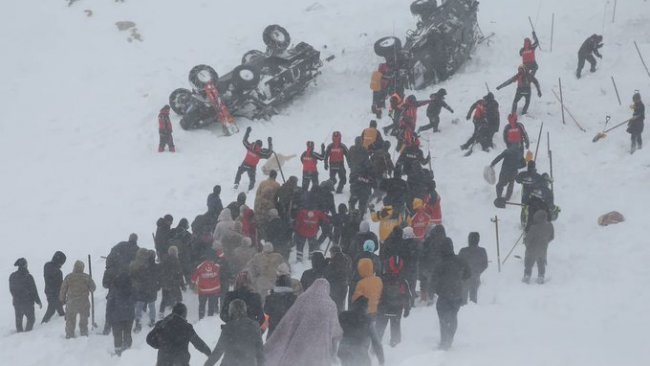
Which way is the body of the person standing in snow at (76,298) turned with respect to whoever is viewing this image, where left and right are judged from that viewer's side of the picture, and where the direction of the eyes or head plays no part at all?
facing away from the viewer

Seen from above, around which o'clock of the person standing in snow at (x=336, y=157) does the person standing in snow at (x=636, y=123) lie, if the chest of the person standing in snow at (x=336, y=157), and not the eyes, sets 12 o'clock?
the person standing in snow at (x=636, y=123) is roughly at 9 o'clock from the person standing in snow at (x=336, y=157).

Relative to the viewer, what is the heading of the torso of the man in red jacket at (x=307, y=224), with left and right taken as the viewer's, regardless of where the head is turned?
facing away from the viewer

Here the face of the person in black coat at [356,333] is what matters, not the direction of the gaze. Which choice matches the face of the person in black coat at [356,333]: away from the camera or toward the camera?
away from the camera

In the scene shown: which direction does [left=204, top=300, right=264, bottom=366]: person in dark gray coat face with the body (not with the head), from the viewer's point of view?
away from the camera

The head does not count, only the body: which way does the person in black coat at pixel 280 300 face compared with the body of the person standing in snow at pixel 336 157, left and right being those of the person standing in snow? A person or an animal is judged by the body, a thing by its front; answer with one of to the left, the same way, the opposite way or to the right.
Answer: the opposite way

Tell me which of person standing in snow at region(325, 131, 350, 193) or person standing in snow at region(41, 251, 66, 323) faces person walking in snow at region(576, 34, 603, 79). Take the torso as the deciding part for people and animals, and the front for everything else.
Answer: person standing in snow at region(41, 251, 66, 323)

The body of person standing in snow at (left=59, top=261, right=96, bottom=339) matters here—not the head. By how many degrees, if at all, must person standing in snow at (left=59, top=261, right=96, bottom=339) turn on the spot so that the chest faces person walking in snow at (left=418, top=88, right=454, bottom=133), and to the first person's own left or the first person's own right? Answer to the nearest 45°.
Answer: approximately 90° to the first person's own right

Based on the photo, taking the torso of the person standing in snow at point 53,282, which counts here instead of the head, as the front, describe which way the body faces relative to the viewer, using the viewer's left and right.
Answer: facing to the right of the viewer

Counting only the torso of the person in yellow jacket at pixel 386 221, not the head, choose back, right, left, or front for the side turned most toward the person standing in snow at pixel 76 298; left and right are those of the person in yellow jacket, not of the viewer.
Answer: left

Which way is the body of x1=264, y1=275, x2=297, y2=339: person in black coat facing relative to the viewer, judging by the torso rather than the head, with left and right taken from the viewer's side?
facing away from the viewer
